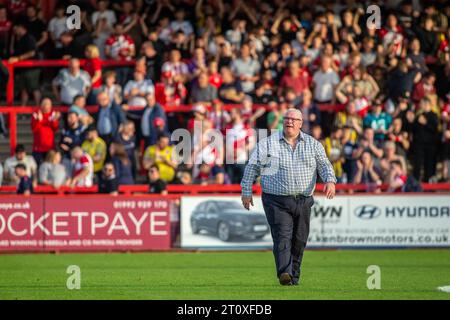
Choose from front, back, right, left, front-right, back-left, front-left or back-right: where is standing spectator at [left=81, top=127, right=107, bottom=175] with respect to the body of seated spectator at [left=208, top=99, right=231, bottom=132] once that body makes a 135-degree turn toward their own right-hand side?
front-left

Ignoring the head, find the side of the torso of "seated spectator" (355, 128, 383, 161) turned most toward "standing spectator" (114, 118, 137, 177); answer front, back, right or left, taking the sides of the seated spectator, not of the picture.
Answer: right

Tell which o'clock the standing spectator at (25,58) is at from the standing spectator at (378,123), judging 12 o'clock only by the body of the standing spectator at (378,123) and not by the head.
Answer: the standing spectator at (25,58) is roughly at 3 o'clock from the standing spectator at (378,123).

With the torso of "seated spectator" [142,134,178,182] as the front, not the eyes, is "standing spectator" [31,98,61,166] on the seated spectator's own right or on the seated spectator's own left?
on the seated spectator's own right

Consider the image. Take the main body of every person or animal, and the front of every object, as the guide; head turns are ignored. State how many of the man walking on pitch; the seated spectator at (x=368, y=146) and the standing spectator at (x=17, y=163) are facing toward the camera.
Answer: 3

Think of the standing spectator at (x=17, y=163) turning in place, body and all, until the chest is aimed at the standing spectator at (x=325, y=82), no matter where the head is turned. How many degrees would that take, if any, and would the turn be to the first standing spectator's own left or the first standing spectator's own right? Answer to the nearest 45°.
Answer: approximately 90° to the first standing spectator's own left
